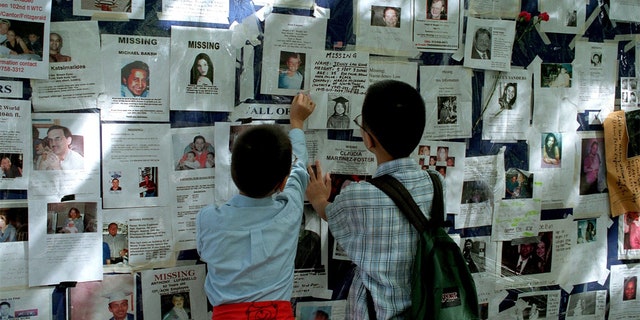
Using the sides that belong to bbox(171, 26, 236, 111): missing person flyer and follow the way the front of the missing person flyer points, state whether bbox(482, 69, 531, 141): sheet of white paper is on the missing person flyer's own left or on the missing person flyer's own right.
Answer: on the missing person flyer's own left

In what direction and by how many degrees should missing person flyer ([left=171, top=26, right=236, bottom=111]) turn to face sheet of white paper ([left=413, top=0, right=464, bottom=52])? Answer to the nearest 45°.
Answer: approximately 90° to its left

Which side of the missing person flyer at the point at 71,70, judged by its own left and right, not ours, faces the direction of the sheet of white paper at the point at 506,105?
left

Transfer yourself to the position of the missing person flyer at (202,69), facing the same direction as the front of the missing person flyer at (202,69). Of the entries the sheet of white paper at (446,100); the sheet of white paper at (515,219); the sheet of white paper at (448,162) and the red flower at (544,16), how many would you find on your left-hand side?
4

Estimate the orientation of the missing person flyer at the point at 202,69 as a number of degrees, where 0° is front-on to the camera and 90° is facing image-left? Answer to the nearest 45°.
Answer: approximately 0°

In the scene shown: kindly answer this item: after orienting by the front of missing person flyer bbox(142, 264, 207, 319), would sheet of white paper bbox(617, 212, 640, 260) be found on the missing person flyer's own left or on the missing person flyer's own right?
on the missing person flyer's own left

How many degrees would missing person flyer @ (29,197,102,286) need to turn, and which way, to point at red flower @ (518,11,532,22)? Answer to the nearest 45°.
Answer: approximately 90° to its left

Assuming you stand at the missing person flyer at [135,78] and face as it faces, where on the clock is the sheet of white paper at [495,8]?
The sheet of white paper is roughly at 9 o'clock from the missing person flyer.

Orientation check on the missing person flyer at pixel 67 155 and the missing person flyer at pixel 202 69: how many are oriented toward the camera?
2
